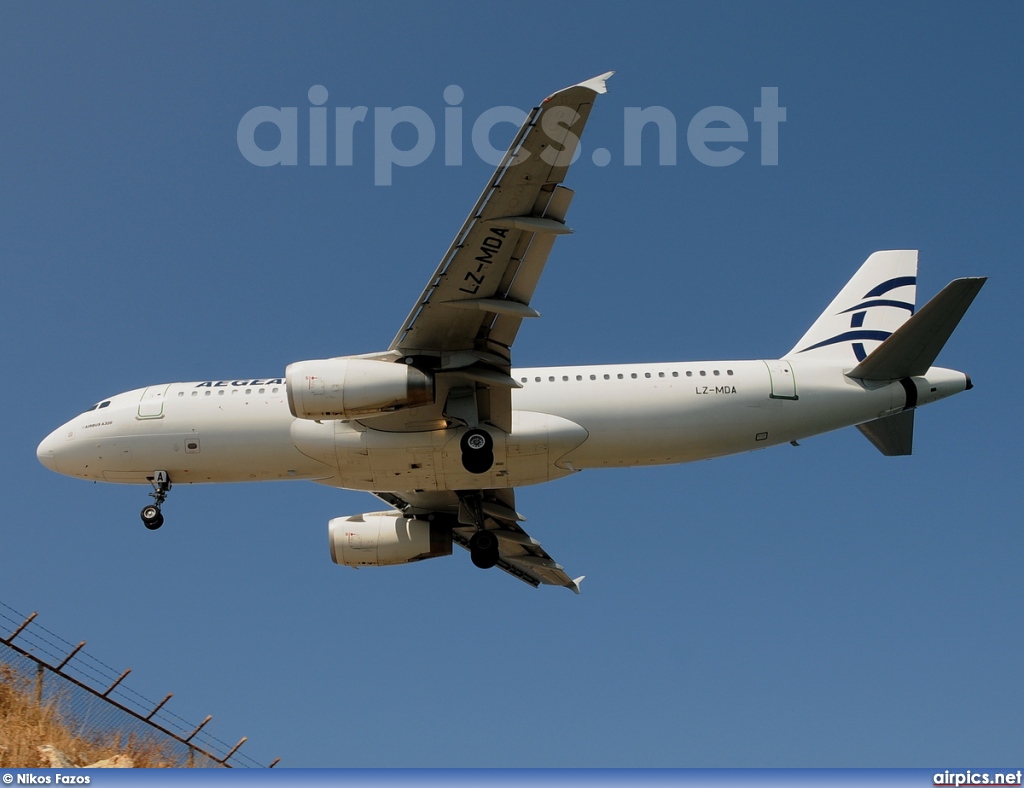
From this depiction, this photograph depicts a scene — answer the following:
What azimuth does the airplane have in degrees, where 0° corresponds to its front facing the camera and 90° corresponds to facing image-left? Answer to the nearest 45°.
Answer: approximately 90°
